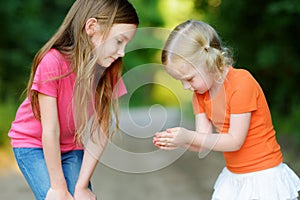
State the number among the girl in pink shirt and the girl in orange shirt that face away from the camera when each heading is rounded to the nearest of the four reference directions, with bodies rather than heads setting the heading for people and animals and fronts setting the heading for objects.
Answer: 0

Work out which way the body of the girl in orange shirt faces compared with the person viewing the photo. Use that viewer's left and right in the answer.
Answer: facing the viewer and to the left of the viewer

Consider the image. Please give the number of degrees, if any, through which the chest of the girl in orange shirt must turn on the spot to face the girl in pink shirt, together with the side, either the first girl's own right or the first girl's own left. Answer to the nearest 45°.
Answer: approximately 45° to the first girl's own right

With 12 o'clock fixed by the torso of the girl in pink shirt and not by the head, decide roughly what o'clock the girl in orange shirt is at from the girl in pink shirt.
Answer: The girl in orange shirt is roughly at 11 o'clock from the girl in pink shirt.

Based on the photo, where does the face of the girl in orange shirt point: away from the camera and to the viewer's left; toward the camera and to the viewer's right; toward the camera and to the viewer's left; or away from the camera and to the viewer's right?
toward the camera and to the viewer's left
